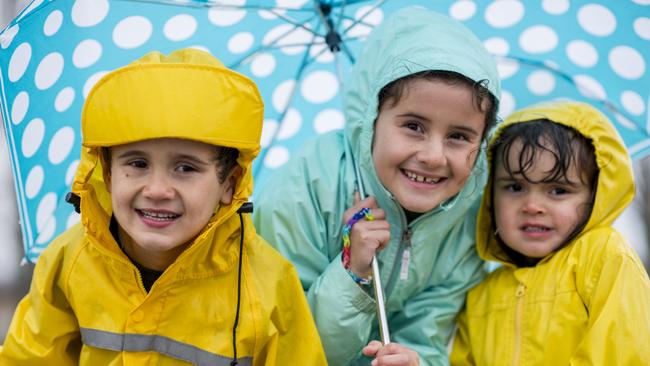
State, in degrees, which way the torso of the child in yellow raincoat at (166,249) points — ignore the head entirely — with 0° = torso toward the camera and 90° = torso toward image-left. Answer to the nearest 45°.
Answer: approximately 0°

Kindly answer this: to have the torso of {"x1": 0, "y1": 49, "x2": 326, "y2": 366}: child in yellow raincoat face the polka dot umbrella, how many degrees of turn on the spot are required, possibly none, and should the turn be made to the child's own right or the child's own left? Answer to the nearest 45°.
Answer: approximately 135° to the child's own left

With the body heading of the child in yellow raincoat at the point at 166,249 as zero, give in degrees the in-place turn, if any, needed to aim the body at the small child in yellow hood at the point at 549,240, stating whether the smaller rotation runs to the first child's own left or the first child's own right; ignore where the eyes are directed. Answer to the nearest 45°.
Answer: approximately 90° to the first child's own left

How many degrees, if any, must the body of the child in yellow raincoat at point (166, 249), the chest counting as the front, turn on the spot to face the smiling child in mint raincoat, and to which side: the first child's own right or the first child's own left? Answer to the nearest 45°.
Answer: approximately 90° to the first child's own left
